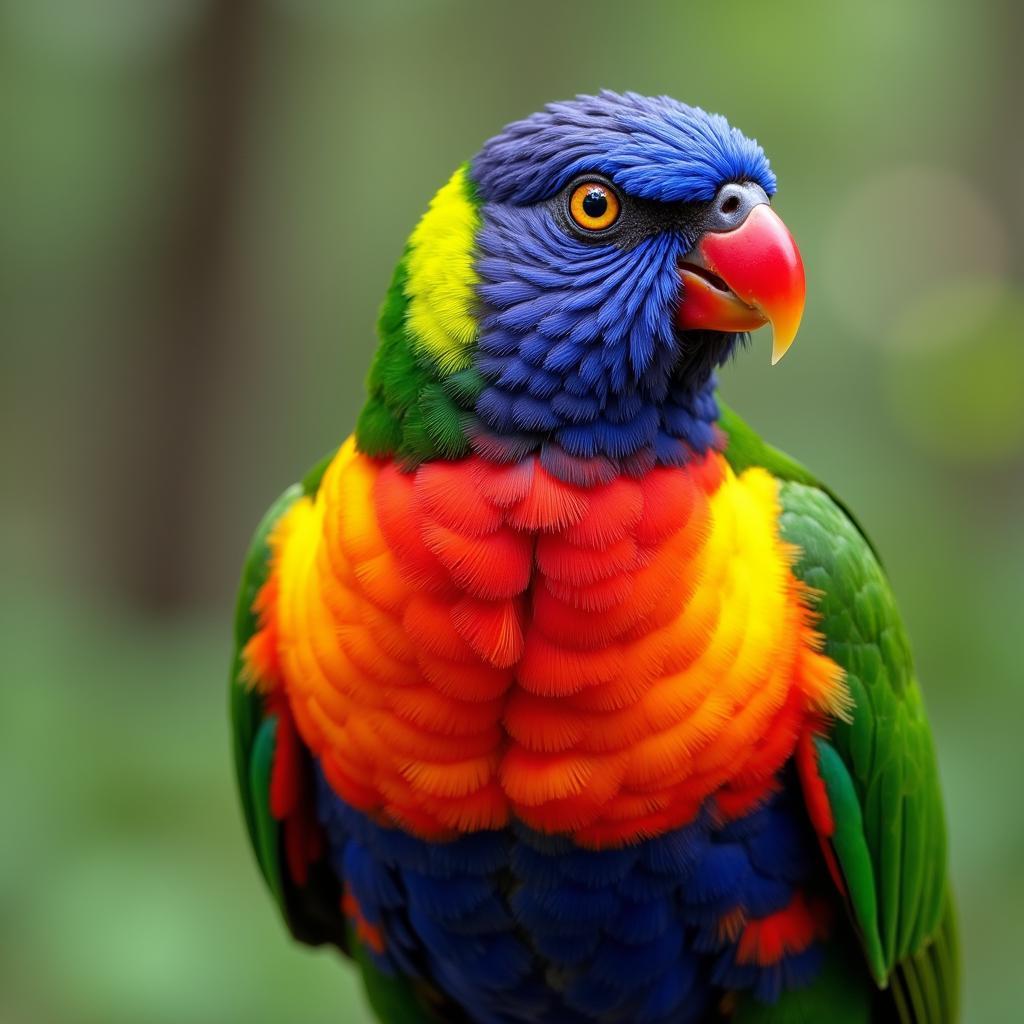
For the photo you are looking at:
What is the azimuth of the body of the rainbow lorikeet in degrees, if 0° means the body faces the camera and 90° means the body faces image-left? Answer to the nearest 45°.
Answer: approximately 0°
